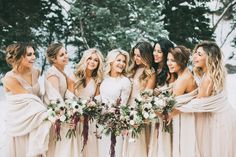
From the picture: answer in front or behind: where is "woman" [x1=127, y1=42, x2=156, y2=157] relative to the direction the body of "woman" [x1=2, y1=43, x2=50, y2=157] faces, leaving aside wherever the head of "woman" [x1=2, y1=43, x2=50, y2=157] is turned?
in front

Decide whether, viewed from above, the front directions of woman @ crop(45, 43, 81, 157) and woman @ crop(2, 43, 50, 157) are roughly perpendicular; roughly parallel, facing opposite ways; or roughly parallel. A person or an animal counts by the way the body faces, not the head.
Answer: roughly parallel

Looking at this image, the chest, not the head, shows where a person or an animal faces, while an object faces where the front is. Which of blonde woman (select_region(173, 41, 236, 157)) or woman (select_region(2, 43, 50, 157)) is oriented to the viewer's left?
the blonde woman

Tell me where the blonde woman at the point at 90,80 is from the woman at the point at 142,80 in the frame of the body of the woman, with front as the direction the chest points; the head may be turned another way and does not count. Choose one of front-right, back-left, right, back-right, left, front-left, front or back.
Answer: front-right

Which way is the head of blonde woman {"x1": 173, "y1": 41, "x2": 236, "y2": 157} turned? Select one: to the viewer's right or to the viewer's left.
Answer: to the viewer's left

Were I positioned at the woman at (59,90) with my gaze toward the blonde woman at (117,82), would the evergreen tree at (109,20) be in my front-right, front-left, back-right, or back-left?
front-left

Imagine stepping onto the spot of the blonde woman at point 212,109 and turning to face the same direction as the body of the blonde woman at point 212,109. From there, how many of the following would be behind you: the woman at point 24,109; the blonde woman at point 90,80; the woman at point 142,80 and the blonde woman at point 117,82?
0

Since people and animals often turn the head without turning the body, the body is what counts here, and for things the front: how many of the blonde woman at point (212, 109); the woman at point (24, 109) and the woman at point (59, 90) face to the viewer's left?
1

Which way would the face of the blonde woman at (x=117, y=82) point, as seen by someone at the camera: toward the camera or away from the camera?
toward the camera

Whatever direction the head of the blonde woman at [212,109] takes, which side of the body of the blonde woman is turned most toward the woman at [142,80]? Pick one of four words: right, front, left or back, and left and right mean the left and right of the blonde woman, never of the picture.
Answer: front

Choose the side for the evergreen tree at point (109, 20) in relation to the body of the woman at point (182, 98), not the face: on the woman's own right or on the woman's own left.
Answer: on the woman's own right

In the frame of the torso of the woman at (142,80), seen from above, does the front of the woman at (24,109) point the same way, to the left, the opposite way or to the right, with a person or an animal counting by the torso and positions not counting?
to the left

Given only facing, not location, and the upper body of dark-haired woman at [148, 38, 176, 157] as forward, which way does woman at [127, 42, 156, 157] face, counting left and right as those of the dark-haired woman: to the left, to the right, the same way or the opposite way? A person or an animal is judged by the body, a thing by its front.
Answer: the same way

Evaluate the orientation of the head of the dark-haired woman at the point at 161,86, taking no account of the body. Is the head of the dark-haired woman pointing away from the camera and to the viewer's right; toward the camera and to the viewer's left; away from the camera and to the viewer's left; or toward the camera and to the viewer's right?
toward the camera and to the viewer's left
